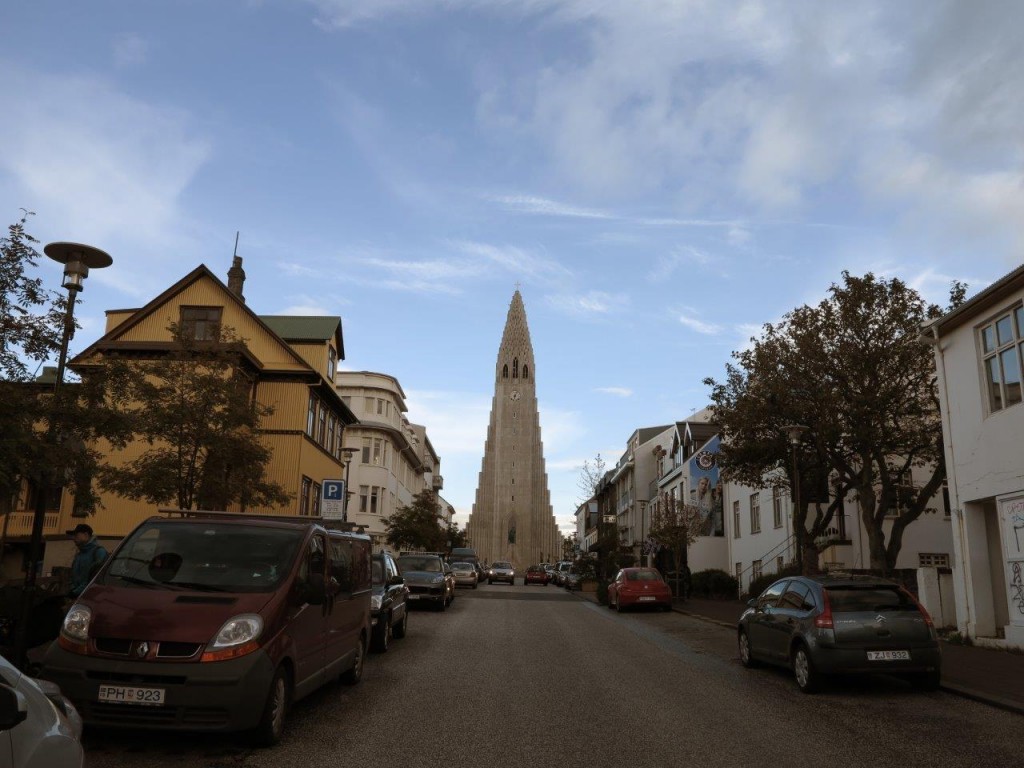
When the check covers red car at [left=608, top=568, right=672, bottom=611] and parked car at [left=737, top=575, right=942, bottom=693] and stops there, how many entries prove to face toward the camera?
0

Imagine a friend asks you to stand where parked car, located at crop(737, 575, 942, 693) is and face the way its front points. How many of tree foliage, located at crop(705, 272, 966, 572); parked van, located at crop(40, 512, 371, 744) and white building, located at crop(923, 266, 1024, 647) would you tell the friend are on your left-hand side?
1

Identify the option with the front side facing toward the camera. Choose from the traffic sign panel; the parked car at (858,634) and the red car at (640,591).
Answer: the traffic sign panel

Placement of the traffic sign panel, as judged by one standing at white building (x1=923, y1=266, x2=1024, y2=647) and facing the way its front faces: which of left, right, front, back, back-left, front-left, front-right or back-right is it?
front-right

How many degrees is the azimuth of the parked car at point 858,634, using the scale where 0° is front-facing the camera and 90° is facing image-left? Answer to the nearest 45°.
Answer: approximately 135°

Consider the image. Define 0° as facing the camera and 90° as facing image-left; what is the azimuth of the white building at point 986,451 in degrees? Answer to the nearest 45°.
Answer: approximately 45°

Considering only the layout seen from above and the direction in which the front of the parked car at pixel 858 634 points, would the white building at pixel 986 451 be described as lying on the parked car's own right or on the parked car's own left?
on the parked car's own right

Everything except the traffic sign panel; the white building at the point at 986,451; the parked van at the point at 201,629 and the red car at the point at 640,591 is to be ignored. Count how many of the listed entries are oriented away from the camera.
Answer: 1

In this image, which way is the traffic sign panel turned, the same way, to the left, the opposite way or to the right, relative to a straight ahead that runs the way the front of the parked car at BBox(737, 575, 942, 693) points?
the opposite way

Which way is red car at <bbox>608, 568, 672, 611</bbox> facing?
away from the camera

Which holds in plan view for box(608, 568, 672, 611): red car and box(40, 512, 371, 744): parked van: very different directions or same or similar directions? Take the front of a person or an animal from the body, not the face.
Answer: very different directions

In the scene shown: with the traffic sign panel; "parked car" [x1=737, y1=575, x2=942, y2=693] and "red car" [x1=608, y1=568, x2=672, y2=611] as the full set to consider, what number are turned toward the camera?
1

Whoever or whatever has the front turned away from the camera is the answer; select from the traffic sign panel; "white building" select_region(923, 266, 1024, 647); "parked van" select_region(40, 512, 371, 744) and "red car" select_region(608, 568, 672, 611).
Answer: the red car

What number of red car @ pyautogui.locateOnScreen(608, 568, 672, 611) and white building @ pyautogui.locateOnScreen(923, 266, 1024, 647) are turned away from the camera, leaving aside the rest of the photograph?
1

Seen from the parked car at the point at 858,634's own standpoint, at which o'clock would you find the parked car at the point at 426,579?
the parked car at the point at 426,579 is roughly at 12 o'clock from the parked car at the point at 858,634.

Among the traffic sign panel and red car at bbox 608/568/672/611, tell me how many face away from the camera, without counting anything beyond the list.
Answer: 1

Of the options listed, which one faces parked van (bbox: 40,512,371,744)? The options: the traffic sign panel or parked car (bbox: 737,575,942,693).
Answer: the traffic sign panel

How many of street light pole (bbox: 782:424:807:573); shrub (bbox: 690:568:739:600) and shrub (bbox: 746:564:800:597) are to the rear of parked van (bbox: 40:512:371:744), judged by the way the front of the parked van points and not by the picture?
3

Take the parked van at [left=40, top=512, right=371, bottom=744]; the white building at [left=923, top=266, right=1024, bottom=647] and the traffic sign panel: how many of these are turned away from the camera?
0

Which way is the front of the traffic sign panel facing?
toward the camera
